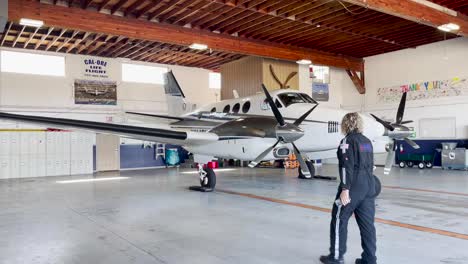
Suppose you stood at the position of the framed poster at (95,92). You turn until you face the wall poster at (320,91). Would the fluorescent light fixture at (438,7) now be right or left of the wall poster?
right

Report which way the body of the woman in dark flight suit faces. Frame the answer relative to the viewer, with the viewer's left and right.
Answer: facing away from the viewer and to the left of the viewer

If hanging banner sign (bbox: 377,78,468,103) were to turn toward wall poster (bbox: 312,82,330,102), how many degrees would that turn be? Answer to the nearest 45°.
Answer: approximately 45° to its right

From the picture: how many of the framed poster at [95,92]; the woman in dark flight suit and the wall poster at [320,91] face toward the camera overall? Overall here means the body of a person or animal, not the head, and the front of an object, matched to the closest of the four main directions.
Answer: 2

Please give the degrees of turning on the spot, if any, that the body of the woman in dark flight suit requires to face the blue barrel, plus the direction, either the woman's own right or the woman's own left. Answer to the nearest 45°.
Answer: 0° — they already face it

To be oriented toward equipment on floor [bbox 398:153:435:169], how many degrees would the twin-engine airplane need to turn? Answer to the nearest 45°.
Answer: approximately 90° to its left

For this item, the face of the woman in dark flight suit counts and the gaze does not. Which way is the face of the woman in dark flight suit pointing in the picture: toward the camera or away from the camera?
away from the camera

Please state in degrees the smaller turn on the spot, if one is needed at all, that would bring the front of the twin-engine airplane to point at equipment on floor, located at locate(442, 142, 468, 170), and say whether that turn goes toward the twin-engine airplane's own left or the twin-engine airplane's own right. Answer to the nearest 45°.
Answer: approximately 90° to the twin-engine airplane's own left

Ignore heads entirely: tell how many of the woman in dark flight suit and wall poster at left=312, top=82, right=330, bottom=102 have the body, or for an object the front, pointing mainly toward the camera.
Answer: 1

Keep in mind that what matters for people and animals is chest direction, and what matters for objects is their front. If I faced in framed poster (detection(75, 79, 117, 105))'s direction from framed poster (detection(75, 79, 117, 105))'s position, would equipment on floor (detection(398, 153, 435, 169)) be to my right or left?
on my left
